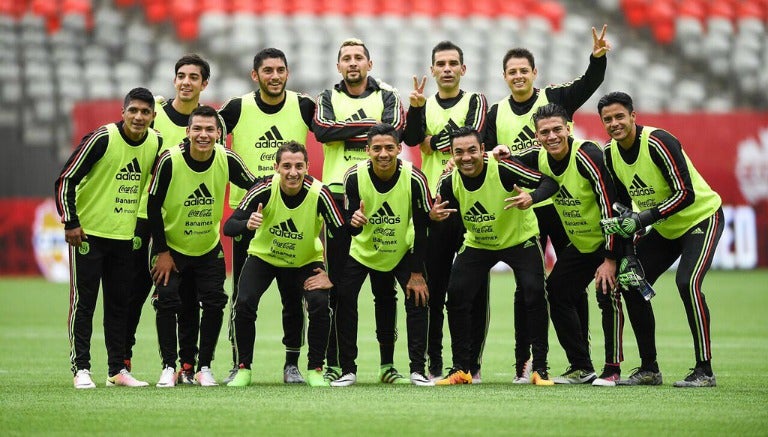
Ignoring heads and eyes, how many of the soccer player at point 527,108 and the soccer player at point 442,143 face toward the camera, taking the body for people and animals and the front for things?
2

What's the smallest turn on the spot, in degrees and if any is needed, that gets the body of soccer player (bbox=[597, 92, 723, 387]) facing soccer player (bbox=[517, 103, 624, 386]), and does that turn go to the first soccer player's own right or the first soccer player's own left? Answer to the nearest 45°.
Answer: approximately 45° to the first soccer player's own right

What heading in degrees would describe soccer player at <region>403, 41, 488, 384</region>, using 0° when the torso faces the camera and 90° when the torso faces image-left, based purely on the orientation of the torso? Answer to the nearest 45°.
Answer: approximately 0°

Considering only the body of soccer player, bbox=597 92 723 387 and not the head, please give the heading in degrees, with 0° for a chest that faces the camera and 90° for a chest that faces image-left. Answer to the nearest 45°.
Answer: approximately 45°

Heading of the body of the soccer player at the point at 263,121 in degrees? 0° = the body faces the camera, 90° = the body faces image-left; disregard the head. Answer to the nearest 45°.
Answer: approximately 0°

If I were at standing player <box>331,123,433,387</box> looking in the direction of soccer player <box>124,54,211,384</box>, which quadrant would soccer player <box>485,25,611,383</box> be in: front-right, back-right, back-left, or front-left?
back-right
